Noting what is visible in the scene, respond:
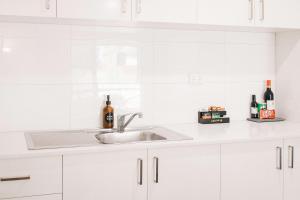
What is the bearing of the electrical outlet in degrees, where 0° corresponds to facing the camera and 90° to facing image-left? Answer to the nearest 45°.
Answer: approximately 0°

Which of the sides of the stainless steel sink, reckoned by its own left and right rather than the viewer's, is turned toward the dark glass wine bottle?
left

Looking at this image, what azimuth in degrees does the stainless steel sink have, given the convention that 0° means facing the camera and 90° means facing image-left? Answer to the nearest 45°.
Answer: approximately 0°

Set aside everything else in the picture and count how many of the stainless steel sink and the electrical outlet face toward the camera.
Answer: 2

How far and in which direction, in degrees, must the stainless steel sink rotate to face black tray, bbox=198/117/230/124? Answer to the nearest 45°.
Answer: approximately 90° to its left

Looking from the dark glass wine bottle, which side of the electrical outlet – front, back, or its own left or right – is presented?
left
